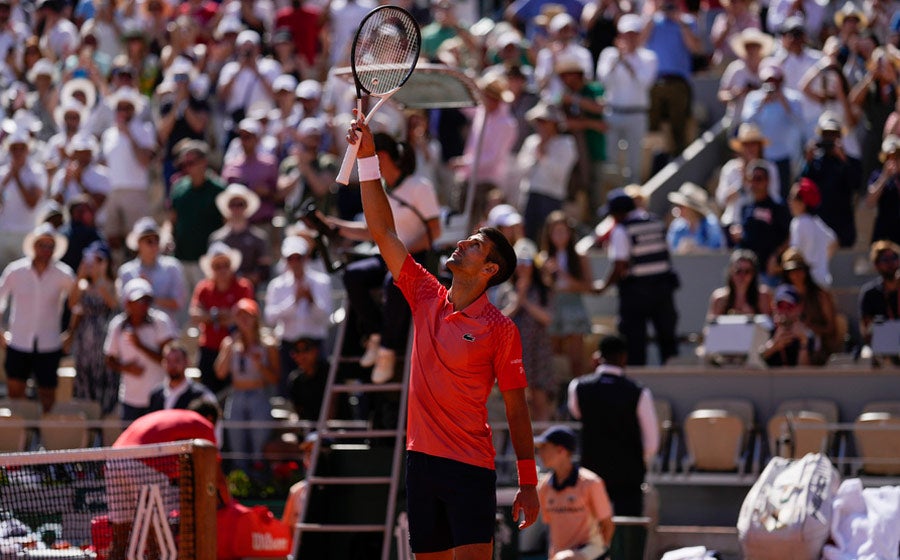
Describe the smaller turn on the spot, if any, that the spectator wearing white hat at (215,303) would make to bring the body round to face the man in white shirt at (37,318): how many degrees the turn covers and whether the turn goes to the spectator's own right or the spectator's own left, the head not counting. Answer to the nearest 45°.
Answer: approximately 90° to the spectator's own right

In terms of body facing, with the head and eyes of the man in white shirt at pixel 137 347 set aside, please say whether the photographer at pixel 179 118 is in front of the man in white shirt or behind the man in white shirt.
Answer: behind

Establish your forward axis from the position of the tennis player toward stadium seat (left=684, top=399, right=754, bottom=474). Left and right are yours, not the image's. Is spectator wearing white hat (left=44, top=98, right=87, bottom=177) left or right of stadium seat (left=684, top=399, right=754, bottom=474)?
left

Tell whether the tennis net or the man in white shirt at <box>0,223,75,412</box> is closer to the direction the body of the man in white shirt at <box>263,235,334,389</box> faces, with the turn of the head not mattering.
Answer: the tennis net

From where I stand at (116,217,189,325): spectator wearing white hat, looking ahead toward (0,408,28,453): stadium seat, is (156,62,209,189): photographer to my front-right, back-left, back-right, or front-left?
back-right

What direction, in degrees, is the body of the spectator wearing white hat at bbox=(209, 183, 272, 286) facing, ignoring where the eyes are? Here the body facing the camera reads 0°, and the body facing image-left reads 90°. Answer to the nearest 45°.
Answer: approximately 0°

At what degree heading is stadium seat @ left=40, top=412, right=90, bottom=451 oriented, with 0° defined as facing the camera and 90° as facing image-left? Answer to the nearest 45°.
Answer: approximately 0°

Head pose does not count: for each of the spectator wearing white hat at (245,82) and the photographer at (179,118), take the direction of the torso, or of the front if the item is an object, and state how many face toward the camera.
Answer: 2
